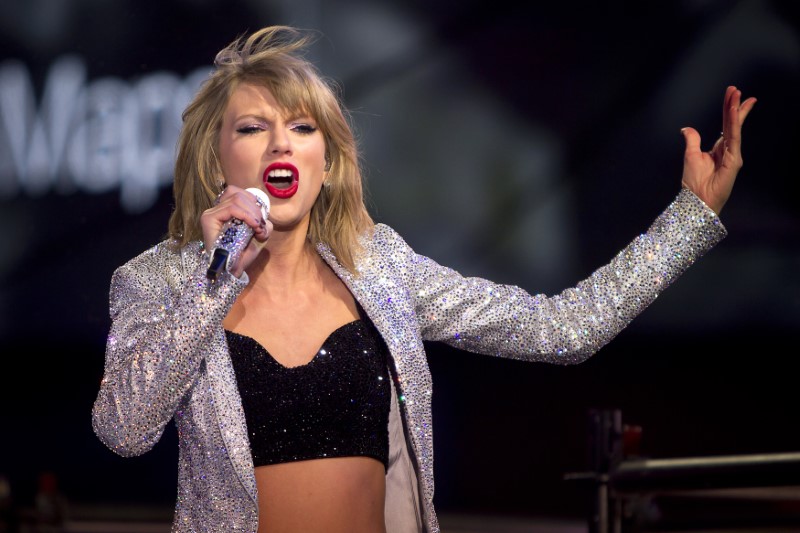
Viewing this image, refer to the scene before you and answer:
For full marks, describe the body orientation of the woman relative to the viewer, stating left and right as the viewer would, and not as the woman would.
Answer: facing the viewer
